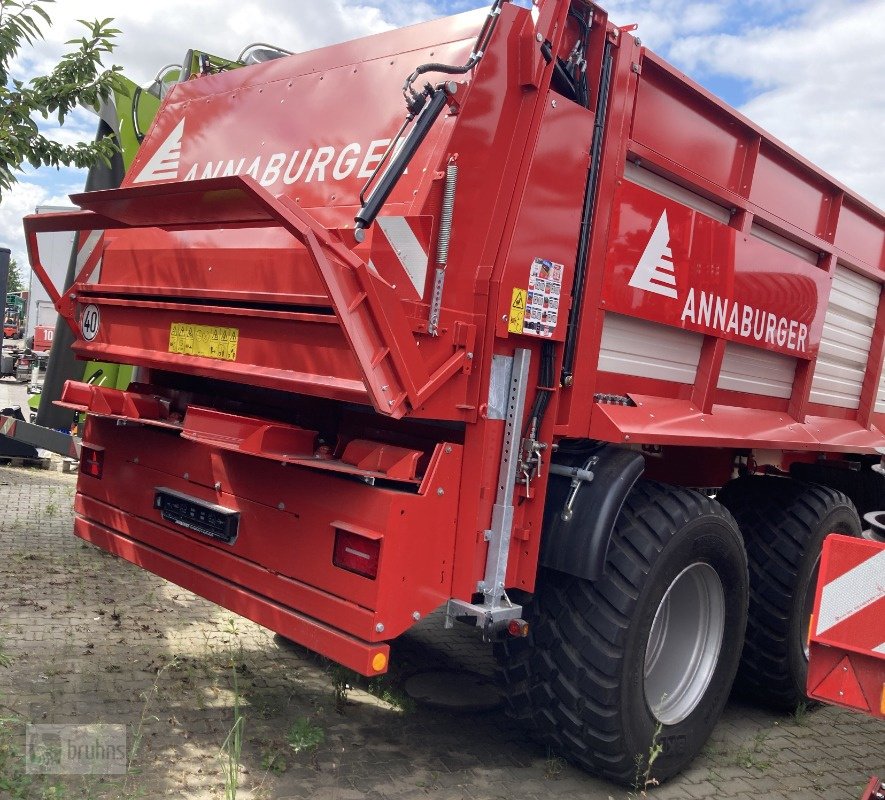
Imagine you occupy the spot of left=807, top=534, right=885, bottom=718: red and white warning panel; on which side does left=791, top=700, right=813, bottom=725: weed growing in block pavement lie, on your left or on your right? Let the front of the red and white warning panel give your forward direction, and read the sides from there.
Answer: on your right

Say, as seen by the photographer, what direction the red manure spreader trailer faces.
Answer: facing away from the viewer and to the right of the viewer

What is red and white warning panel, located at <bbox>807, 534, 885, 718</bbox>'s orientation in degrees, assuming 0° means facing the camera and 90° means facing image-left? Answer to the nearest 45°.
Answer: approximately 45°

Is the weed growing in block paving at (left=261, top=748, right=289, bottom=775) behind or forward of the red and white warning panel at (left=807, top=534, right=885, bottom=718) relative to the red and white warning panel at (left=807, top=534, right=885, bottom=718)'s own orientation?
forward
